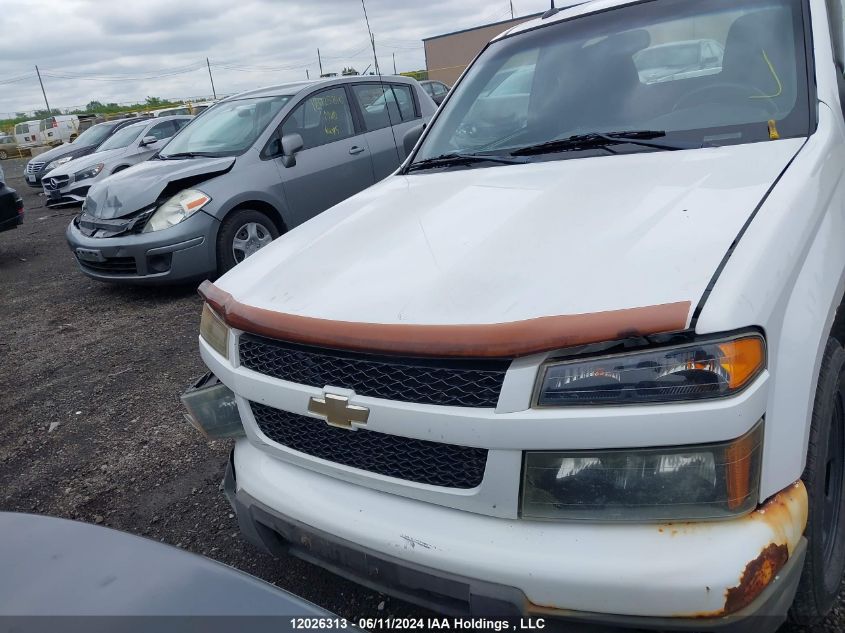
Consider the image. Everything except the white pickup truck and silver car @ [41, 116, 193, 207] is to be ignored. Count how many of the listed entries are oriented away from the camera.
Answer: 0

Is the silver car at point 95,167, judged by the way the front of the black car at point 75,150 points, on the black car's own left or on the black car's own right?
on the black car's own left

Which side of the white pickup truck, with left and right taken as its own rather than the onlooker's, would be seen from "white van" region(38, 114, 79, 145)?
right

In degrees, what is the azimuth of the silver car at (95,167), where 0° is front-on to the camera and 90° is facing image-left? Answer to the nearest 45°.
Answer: approximately 45°

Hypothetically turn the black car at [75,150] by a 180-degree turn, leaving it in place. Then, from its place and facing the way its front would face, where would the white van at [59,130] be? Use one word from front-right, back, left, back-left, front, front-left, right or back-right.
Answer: front-left

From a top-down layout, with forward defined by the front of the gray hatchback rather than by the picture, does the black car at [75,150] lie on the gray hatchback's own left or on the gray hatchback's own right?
on the gray hatchback's own right

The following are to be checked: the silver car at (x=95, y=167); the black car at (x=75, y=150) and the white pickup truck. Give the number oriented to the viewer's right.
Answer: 0

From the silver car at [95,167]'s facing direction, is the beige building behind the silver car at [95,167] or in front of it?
behind

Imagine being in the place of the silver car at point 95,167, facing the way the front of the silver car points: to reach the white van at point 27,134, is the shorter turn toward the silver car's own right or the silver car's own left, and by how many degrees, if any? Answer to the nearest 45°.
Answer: approximately 135° to the silver car's own right

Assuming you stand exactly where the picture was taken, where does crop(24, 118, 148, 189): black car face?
facing the viewer and to the left of the viewer
